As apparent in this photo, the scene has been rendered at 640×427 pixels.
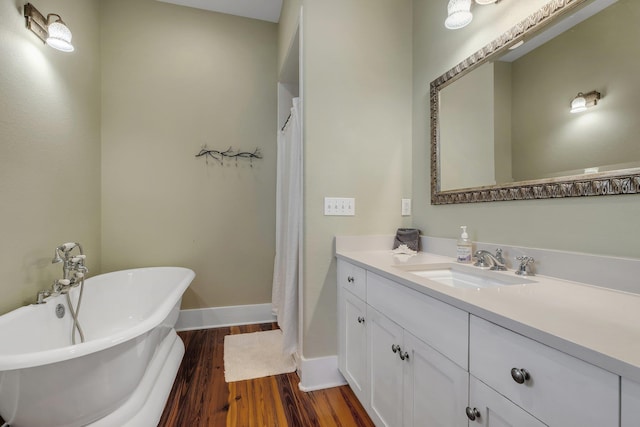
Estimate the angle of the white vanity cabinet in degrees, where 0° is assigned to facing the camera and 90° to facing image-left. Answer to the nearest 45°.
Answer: approximately 45°

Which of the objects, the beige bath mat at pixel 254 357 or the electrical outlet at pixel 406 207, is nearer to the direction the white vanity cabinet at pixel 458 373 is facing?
the beige bath mat

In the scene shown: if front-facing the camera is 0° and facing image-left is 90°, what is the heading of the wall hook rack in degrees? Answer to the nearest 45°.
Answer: approximately 0°

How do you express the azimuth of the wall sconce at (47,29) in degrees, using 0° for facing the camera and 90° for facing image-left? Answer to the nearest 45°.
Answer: approximately 315°

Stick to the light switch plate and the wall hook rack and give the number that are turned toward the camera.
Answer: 2

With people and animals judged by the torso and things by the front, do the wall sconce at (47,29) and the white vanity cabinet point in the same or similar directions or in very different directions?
very different directions

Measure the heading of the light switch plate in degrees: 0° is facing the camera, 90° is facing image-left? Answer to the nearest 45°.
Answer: approximately 0°

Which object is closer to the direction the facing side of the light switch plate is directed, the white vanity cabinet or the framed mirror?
the white vanity cabinet

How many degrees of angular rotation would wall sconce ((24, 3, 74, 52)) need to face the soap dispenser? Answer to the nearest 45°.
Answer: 0° — it already faces it
